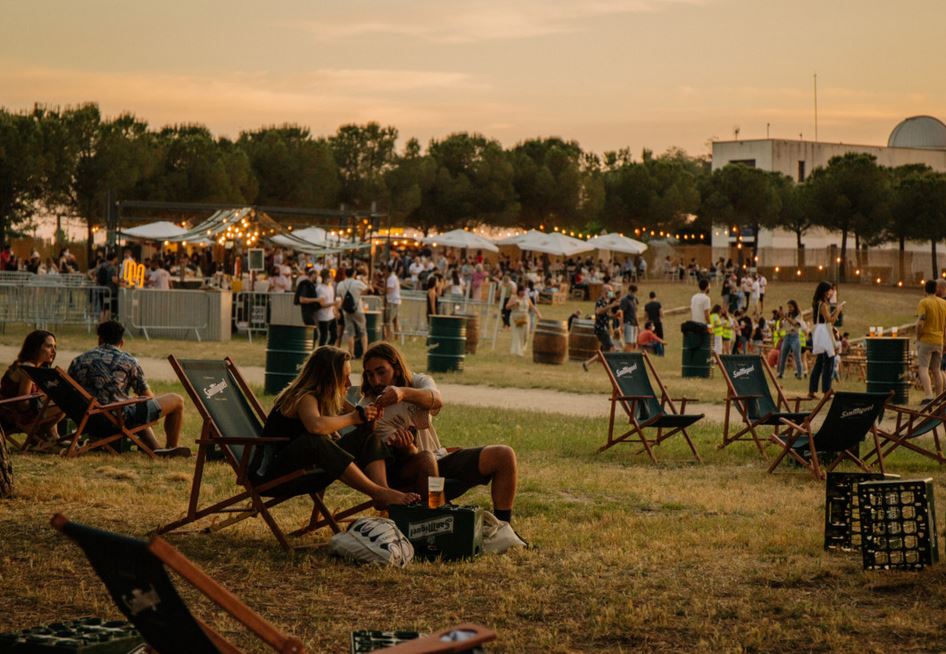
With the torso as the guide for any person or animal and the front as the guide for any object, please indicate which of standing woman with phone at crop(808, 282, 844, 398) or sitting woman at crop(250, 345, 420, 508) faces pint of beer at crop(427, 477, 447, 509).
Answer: the sitting woman

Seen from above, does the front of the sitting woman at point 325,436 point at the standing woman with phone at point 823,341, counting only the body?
no

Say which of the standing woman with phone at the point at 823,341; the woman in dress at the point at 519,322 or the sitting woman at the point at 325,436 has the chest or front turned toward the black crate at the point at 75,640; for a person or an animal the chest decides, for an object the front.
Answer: the woman in dress

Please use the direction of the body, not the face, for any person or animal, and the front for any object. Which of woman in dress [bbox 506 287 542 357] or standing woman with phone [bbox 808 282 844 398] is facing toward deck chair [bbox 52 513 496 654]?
the woman in dress

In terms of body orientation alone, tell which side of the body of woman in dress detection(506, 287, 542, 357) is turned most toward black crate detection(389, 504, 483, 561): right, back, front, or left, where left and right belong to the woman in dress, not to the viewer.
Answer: front

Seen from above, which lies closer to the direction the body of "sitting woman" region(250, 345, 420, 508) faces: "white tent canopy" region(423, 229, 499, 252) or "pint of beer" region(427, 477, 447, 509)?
the pint of beer

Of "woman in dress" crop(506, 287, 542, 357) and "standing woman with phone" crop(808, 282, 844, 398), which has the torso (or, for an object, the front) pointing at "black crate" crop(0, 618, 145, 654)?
the woman in dress

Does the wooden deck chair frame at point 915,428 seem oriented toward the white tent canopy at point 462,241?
no

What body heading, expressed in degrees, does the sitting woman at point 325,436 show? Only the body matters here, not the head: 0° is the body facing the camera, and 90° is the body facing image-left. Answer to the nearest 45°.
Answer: approximately 270°

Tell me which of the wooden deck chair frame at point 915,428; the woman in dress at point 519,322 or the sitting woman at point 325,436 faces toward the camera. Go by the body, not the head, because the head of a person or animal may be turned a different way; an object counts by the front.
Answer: the woman in dress

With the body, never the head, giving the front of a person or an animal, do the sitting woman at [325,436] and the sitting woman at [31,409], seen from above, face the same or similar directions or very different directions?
same or similar directions

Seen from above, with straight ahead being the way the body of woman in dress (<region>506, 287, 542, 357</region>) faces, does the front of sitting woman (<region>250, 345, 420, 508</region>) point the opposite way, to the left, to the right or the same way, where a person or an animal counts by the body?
to the left

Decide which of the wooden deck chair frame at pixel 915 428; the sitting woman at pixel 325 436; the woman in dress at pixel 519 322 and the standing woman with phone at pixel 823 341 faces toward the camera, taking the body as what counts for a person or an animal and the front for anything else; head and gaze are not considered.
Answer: the woman in dress

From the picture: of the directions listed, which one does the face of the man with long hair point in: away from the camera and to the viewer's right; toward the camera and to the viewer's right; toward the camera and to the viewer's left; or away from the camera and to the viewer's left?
toward the camera and to the viewer's left

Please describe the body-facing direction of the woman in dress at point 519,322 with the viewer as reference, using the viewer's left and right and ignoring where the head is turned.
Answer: facing the viewer

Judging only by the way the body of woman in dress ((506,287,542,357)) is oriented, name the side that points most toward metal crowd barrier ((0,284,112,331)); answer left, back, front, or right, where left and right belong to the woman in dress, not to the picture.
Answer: right

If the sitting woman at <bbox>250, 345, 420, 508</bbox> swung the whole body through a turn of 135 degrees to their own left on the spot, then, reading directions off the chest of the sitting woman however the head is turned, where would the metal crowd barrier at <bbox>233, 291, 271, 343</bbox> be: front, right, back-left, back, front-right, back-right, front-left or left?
front-right

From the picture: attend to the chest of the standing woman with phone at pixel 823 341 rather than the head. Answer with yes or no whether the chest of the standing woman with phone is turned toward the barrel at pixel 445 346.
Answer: no
